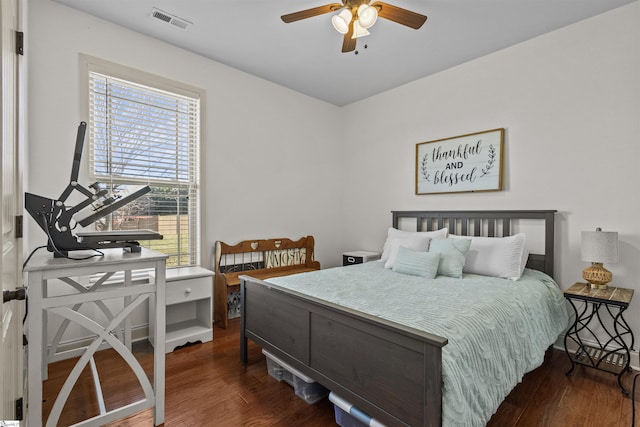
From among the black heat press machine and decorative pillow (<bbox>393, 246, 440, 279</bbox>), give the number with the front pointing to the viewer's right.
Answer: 1

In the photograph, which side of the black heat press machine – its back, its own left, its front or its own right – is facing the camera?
right

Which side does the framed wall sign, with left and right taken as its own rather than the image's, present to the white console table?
front

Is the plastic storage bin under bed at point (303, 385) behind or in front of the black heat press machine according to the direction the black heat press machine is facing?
in front

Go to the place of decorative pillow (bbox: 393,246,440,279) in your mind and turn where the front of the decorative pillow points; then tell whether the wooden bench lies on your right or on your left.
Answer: on your right

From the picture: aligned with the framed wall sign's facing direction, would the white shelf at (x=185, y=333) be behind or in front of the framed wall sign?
in front

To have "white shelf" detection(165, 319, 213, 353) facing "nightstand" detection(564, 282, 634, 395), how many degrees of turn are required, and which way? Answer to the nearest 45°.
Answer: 0° — it already faces it

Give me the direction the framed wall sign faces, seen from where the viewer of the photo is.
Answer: facing the viewer and to the left of the viewer

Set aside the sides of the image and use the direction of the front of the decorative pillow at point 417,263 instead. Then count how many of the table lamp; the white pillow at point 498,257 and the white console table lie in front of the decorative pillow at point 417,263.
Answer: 1

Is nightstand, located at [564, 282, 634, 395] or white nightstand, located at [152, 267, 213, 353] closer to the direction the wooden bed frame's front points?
the white nightstand

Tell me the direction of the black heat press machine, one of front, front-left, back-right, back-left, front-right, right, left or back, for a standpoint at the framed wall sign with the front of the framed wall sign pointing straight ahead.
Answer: front

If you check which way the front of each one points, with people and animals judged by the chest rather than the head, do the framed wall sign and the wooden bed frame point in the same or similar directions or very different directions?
same or similar directions

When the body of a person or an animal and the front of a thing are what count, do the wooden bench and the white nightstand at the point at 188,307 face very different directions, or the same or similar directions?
same or similar directions
